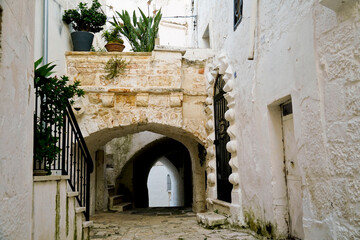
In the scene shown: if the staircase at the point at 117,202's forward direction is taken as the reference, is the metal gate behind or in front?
in front

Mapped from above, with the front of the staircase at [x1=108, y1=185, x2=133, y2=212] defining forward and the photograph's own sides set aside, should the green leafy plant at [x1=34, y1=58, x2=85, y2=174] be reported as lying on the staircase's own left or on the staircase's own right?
on the staircase's own right

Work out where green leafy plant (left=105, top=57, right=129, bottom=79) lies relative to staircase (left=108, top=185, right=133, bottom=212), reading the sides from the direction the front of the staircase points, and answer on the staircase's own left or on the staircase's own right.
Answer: on the staircase's own right

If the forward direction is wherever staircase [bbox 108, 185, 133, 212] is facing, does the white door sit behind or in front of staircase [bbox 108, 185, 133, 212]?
in front

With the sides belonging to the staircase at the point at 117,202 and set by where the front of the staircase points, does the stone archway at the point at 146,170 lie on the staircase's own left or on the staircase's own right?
on the staircase's own left

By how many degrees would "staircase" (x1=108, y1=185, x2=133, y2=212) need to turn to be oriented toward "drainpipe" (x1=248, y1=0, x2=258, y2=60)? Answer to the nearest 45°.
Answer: approximately 45° to its right

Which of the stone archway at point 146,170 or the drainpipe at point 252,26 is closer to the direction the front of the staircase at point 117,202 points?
the drainpipe

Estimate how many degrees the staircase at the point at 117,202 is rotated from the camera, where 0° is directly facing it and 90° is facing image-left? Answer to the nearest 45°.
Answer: approximately 315°

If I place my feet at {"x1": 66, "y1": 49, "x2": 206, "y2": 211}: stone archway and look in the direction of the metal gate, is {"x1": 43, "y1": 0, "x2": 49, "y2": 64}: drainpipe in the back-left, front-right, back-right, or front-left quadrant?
back-right

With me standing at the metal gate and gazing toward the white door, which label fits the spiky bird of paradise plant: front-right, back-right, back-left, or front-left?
back-right
